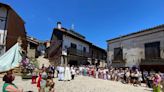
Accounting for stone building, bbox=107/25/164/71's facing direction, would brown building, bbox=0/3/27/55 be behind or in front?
in front

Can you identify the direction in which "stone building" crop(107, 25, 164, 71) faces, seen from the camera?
facing the viewer and to the left of the viewer

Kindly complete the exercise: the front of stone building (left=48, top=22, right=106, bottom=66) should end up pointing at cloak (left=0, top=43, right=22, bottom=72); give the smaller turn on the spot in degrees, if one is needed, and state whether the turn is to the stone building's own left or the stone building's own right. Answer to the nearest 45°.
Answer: approximately 45° to the stone building's own right

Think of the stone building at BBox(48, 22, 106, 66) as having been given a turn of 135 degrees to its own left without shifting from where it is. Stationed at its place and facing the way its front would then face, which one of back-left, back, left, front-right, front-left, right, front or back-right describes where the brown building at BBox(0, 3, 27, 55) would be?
back-left

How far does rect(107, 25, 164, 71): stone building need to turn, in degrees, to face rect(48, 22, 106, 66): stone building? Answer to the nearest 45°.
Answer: approximately 90° to its right

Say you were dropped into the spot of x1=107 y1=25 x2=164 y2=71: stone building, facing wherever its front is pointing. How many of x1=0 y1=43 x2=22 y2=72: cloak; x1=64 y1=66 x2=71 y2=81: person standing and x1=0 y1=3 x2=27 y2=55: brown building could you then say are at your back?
0

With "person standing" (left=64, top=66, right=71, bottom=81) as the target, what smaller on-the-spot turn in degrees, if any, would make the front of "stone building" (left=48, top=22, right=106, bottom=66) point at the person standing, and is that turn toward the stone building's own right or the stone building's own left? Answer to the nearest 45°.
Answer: approximately 45° to the stone building's own right

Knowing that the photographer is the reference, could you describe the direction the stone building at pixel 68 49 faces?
facing the viewer and to the right of the viewer

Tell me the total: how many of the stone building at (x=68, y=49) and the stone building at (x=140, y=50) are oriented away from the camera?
0

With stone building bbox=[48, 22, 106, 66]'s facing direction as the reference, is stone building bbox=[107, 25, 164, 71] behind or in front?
in front

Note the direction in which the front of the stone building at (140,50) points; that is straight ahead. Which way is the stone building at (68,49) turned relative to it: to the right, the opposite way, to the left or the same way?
to the left
